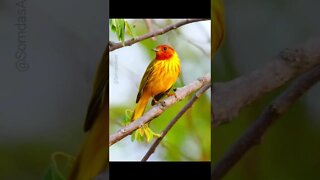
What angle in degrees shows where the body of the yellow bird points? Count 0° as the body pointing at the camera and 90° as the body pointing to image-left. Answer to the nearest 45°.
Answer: approximately 315°
